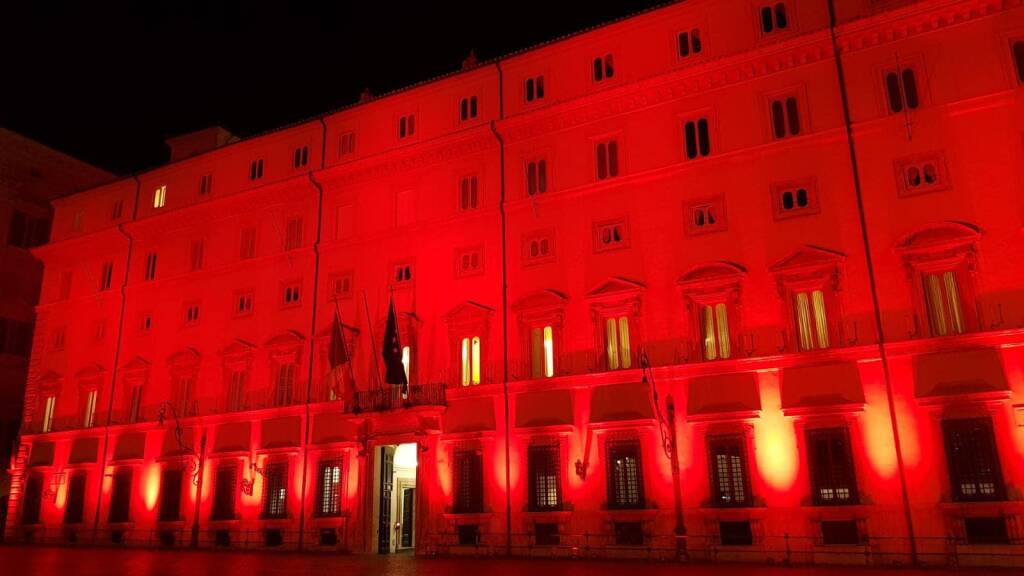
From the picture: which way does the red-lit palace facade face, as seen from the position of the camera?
facing the viewer and to the left of the viewer
